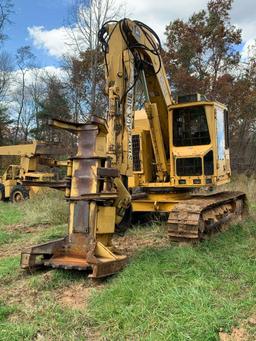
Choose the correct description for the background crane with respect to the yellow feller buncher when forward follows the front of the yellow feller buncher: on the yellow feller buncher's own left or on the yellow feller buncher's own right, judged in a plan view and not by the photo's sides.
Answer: on the yellow feller buncher's own right

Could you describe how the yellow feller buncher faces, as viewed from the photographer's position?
facing the viewer and to the left of the viewer
